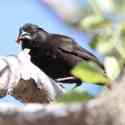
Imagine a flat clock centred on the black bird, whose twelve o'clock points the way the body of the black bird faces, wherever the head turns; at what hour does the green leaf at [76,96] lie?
The green leaf is roughly at 9 o'clock from the black bird.

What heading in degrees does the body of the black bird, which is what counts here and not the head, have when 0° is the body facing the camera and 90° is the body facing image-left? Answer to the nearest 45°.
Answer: approximately 90°

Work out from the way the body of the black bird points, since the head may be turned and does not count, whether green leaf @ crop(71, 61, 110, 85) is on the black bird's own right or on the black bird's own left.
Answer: on the black bird's own left
